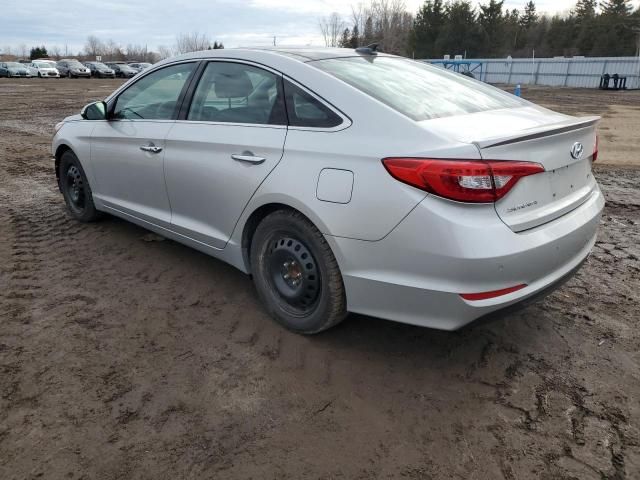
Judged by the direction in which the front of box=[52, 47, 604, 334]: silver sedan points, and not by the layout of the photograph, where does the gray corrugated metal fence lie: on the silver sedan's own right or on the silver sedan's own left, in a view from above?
on the silver sedan's own right

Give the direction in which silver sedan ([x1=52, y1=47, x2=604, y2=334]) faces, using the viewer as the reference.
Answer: facing away from the viewer and to the left of the viewer

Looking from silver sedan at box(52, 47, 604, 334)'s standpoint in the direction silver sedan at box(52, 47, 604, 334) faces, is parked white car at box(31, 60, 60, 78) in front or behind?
in front

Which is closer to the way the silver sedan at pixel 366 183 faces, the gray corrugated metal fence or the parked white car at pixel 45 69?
the parked white car

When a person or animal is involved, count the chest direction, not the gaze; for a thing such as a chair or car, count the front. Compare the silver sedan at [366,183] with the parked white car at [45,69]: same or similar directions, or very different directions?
very different directions

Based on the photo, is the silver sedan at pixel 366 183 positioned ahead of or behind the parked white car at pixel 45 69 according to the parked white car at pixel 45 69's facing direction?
ahead

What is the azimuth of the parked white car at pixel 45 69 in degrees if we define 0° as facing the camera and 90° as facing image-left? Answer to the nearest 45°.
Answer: approximately 315°
